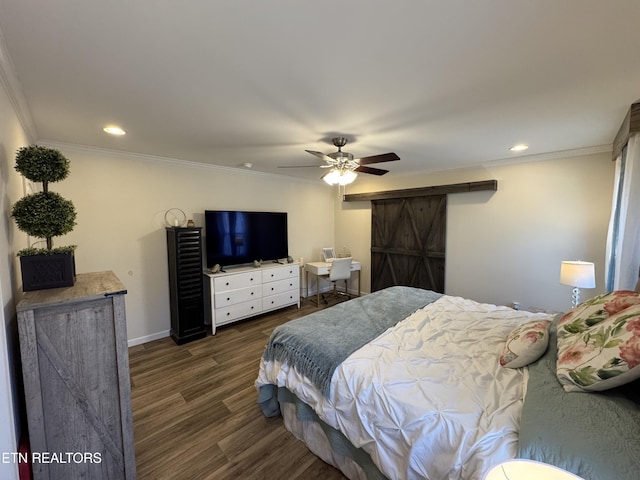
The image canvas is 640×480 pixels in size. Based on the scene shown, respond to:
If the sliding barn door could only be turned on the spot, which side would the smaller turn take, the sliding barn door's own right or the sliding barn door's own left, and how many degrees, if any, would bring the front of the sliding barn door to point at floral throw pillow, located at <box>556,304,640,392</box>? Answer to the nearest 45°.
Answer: approximately 45° to the sliding barn door's own left

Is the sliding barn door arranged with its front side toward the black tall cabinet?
yes

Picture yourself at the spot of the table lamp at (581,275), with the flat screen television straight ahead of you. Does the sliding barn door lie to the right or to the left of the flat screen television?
right

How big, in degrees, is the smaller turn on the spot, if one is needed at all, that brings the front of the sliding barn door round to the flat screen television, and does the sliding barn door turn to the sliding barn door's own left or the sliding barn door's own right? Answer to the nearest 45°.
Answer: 0° — it already faces it

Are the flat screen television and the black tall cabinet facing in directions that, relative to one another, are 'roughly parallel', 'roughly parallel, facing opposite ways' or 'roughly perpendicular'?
roughly parallel

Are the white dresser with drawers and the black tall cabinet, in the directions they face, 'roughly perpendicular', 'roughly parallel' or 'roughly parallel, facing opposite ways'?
roughly parallel

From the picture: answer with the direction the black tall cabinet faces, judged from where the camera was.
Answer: facing the viewer and to the right of the viewer

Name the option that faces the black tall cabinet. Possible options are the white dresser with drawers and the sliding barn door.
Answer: the sliding barn door

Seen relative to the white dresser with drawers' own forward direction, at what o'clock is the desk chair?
The desk chair is roughly at 10 o'clock from the white dresser with drawers.

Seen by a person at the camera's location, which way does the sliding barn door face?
facing the viewer and to the left of the viewer

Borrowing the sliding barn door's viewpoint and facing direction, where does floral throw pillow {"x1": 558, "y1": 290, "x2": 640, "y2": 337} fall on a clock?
The floral throw pillow is roughly at 10 o'clock from the sliding barn door.

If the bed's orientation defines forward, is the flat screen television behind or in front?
in front

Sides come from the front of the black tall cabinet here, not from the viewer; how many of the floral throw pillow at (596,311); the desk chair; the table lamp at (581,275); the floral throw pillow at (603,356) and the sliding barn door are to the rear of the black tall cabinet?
0

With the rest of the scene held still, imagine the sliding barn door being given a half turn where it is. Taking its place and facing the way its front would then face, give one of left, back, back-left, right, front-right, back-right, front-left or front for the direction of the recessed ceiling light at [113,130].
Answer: back

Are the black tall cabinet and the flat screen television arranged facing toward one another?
no

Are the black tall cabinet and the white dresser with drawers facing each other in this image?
no

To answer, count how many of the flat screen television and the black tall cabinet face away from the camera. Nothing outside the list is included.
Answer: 0

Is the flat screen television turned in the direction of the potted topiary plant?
no

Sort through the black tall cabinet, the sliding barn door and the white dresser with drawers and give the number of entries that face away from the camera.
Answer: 0
